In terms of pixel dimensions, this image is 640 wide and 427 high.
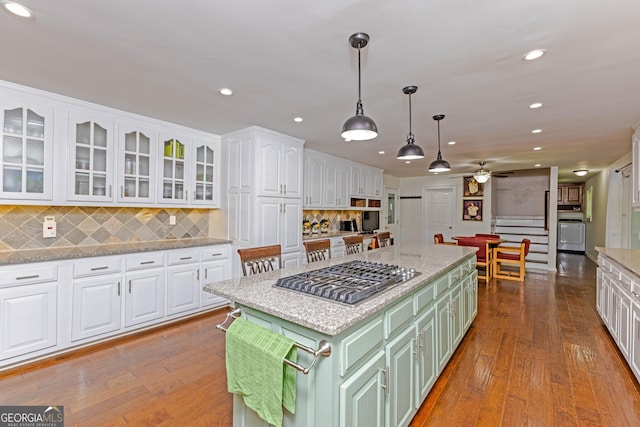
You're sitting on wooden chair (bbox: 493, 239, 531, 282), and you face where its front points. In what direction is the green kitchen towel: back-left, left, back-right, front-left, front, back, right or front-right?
left

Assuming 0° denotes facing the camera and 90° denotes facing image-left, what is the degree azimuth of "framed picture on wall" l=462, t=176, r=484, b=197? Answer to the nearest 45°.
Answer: approximately 0°

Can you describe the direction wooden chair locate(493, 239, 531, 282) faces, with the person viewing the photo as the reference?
facing to the left of the viewer

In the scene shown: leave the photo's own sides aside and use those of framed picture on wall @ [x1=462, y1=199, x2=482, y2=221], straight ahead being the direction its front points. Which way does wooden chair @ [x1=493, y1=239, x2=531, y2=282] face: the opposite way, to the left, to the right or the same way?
to the right

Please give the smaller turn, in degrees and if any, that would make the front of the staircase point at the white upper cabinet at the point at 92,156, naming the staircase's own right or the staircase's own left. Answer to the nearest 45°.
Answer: approximately 45° to the staircase's own right

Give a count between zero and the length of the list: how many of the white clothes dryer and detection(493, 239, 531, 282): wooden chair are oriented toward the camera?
1

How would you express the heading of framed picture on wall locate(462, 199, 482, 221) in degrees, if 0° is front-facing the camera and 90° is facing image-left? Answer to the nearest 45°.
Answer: approximately 0°

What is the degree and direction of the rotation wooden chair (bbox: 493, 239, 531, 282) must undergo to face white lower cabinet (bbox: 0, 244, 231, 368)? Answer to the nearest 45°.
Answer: approximately 45° to its left

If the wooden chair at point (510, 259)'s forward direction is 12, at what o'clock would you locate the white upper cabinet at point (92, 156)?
The white upper cabinet is roughly at 10 o'clock from the wooden chair.

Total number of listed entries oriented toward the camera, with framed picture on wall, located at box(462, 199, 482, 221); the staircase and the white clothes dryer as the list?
3

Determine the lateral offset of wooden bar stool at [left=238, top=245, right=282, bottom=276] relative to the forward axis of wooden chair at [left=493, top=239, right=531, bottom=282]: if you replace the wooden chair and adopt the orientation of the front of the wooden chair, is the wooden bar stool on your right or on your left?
on your left

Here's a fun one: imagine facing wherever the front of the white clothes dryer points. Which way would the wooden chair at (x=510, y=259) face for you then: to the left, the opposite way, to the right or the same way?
to the right

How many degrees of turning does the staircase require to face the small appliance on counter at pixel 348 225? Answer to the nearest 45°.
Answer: approximately 45° to its right

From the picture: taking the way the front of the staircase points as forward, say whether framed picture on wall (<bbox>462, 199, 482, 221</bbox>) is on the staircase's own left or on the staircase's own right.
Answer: on the staircase's own right
